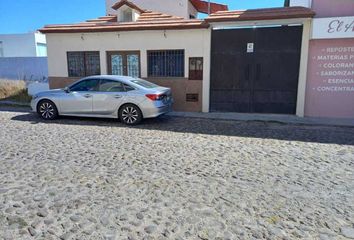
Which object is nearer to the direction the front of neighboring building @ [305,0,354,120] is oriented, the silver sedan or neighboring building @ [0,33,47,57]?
the silver sedan

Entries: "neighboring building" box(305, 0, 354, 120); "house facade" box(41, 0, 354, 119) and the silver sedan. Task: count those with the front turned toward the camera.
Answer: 2

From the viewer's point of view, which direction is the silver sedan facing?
to the viewer's left

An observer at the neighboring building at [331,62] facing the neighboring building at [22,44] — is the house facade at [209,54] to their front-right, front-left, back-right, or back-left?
front-left

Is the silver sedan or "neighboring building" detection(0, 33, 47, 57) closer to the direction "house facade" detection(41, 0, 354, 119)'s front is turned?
the silver sedan

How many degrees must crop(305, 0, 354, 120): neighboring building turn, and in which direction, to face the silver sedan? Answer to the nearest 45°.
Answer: approximately 45° to its right

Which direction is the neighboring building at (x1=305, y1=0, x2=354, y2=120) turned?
toward the camera

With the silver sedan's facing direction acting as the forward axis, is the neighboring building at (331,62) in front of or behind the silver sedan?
behind

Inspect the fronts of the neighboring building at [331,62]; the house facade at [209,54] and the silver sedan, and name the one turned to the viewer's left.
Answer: the silver sedan

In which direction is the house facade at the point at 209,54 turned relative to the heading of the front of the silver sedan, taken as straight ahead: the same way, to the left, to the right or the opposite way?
to the left

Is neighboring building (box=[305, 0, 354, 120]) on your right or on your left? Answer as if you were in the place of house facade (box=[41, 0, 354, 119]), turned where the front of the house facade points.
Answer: on your left

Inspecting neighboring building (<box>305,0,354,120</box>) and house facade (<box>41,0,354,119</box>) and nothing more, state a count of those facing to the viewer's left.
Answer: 0
